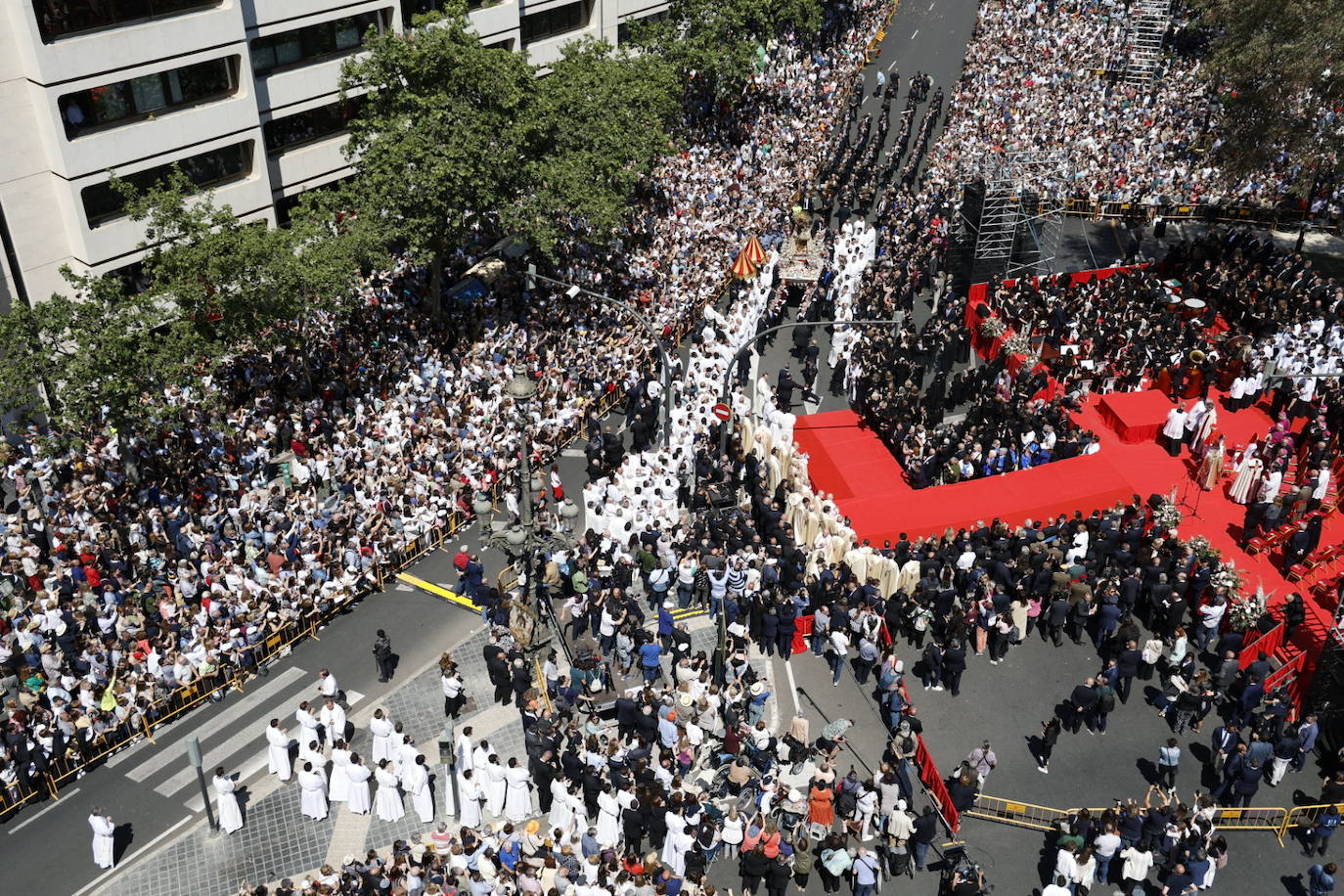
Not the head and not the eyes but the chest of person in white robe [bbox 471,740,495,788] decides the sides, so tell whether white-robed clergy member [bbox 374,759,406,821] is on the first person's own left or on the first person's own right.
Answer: on the first person's own left

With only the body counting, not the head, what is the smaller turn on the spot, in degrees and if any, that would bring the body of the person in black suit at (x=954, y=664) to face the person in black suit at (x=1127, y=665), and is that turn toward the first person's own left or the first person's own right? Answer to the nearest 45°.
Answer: approximately 90° to the first person's own right

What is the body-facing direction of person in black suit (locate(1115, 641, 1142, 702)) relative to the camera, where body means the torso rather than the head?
away from the camera

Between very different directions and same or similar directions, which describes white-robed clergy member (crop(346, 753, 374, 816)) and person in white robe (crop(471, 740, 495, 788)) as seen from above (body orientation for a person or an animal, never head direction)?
same or similar directions
